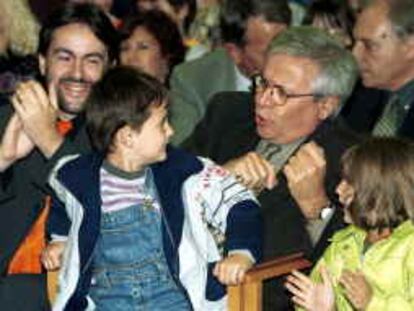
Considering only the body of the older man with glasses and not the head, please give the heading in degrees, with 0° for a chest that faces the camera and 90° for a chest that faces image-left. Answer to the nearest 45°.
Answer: approximately 45°

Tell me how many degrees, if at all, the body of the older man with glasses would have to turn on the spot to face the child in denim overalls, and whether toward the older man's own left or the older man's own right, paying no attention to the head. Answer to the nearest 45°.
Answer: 0° — they already face them

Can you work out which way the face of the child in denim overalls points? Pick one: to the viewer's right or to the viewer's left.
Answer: to the viewer's right

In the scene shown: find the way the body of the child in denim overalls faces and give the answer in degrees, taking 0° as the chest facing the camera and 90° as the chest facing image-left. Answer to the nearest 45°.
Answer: approximately 0°

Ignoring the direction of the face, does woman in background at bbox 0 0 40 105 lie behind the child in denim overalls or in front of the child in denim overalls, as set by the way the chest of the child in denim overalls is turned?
behind

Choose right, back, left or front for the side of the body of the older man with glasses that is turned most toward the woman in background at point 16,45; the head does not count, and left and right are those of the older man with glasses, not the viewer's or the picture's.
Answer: right

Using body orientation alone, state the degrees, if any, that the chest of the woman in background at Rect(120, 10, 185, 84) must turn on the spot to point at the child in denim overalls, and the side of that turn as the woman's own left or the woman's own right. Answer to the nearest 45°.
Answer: approximately 45° to the woman's own left

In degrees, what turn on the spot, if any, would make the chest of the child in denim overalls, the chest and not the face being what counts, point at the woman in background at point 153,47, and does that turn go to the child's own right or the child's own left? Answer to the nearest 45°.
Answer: approximately 180°

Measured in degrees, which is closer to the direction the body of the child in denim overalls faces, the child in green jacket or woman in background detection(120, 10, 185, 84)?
the child in green jacket

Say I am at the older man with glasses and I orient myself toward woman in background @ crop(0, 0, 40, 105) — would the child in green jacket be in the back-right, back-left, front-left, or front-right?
back-left
